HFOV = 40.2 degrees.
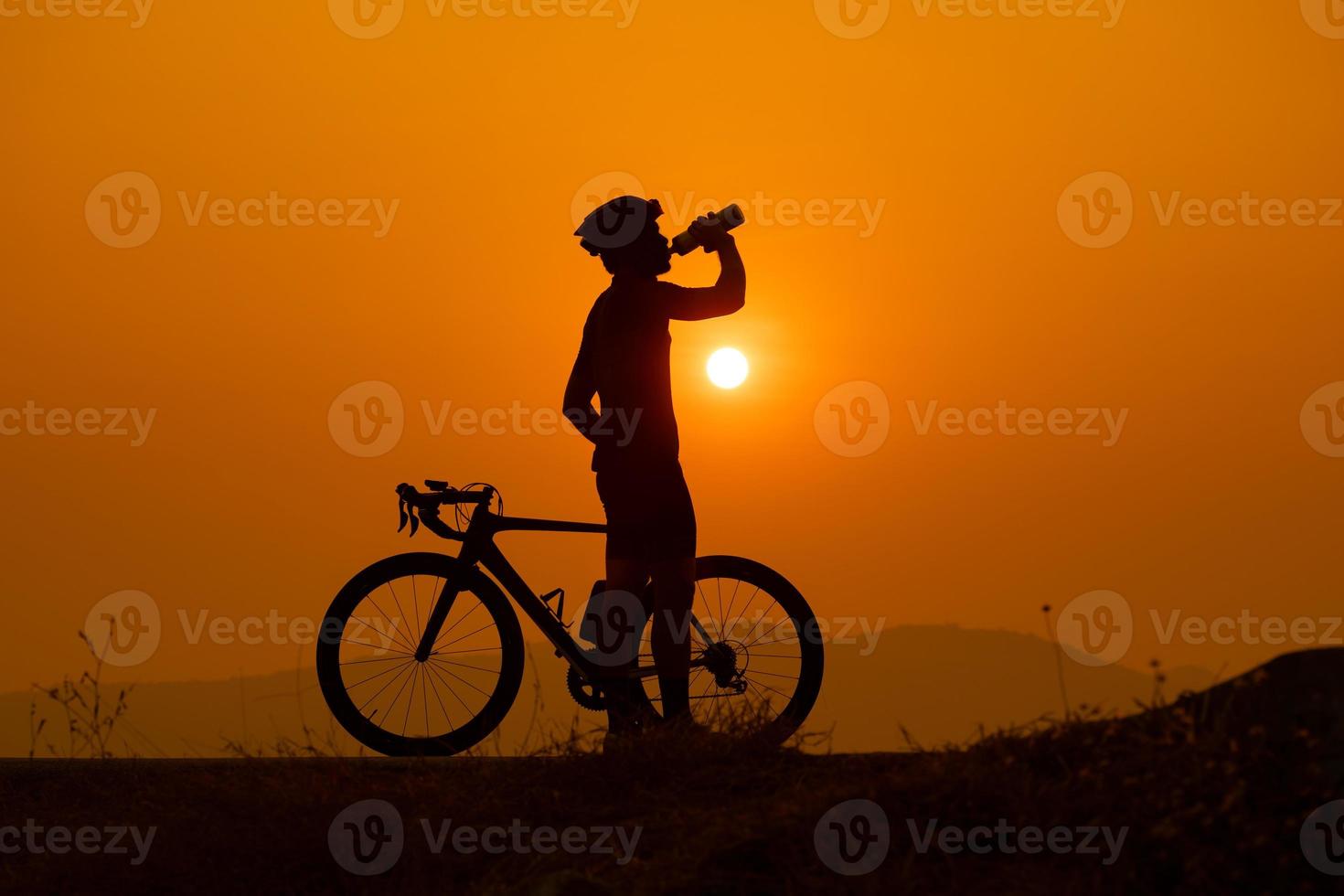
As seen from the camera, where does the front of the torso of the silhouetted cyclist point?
to the viewer's right

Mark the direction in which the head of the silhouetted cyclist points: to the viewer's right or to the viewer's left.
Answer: to the viewer's right
